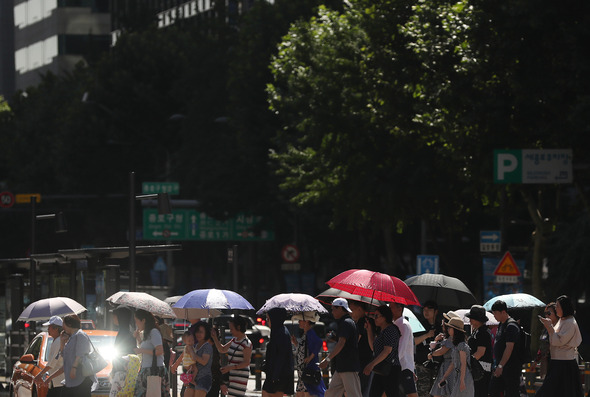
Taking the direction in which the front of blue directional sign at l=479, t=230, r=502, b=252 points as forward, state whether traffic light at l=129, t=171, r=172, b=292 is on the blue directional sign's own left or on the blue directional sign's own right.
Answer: on the blue directional sign's own right

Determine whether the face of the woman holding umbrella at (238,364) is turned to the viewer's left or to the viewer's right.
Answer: to the viewer's left

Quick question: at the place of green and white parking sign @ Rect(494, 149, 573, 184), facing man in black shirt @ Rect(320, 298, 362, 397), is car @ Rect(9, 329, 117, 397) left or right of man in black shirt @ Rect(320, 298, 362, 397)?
right

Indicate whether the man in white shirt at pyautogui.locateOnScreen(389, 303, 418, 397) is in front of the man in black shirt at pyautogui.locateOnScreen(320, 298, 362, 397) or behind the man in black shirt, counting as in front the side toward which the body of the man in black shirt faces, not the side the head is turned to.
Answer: behind
